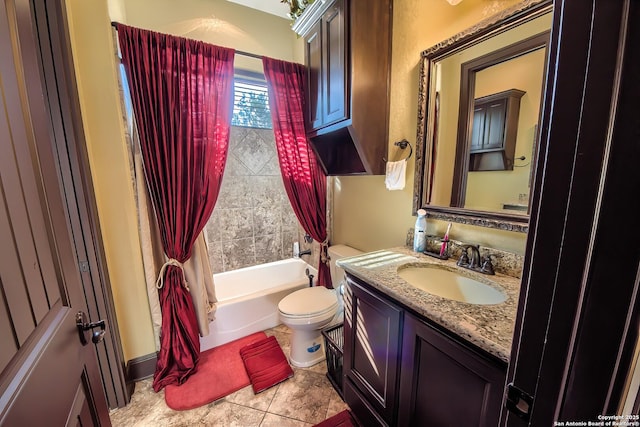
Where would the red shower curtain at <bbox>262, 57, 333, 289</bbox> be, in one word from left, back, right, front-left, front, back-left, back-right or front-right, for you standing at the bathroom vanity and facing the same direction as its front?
right

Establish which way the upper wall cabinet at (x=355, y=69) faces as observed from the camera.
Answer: facing the viewer and to the left of the viewer

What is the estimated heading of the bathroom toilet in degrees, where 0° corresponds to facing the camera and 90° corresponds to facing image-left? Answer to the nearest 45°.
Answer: approximately 45°

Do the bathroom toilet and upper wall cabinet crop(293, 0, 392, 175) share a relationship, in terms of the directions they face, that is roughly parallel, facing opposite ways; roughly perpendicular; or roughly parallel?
roughly parallel

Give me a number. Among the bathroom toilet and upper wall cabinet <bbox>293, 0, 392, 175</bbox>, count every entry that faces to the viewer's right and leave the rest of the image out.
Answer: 0

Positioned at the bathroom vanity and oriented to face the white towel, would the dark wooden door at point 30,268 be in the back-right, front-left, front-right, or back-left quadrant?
back-left

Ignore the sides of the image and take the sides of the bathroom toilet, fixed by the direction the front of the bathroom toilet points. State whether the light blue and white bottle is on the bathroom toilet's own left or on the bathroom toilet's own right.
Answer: on the bathroom toilet's own left

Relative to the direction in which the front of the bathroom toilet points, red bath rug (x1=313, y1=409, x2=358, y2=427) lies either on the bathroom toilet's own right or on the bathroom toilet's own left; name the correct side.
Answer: on the bathroom toilet's own left

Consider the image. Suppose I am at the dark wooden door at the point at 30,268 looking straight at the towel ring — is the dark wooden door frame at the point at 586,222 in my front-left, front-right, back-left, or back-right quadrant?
front-right
